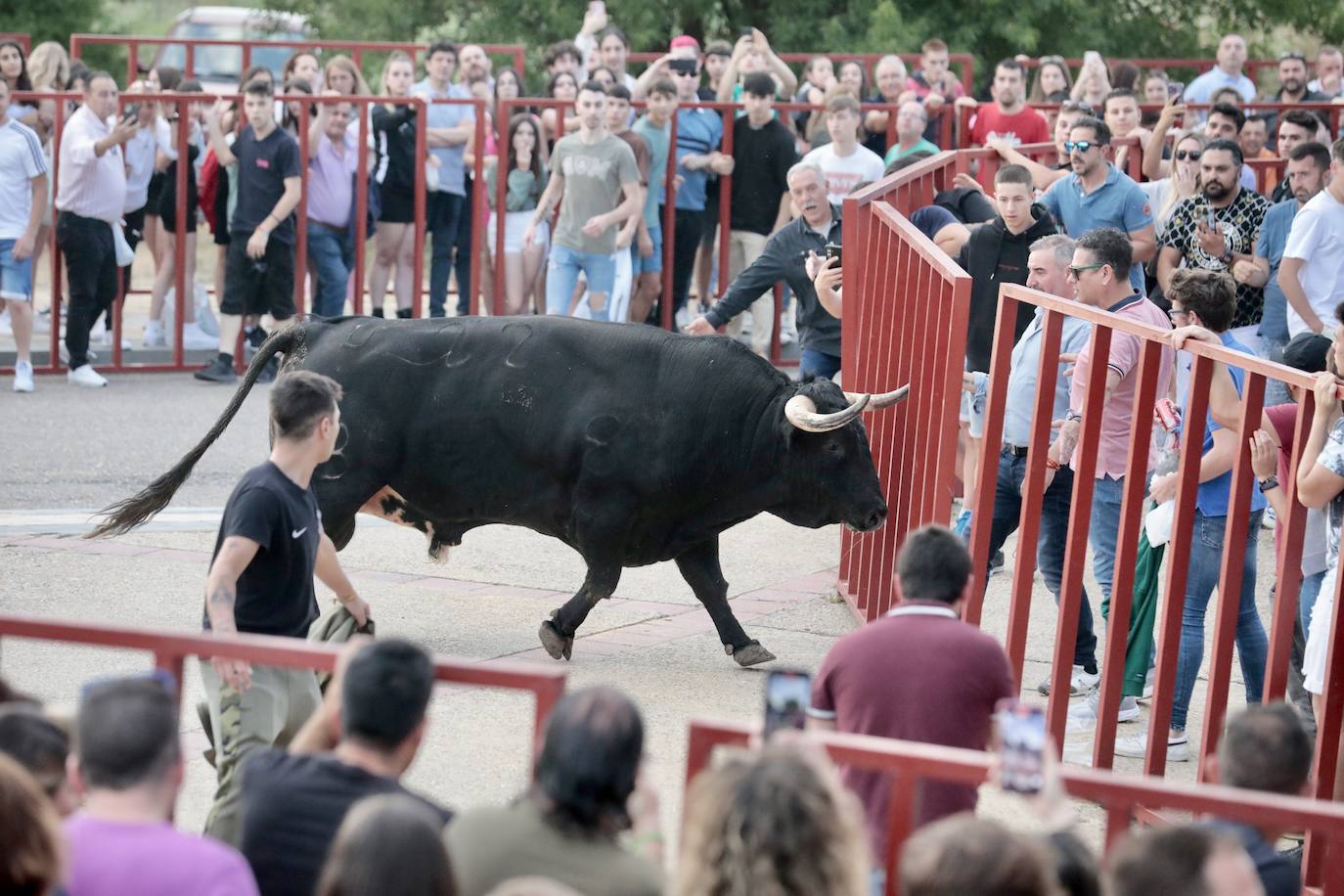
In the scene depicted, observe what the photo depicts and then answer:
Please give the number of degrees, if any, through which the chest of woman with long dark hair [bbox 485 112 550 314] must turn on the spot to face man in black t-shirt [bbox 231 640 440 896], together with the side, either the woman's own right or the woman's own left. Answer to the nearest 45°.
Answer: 0° — they already face them

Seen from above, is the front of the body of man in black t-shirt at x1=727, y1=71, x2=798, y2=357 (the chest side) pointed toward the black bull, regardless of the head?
yes

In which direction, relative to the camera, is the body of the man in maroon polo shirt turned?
away from the camera

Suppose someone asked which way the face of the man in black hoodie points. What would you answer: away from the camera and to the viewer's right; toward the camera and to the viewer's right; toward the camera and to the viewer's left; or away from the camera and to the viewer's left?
toward the camera and to the viewer's left

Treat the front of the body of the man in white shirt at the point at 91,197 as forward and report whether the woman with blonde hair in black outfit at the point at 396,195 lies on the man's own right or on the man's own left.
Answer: on the man's own left

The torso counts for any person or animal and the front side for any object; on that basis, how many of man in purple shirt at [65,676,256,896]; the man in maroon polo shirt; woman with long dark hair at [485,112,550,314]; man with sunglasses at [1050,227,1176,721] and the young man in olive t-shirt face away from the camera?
2

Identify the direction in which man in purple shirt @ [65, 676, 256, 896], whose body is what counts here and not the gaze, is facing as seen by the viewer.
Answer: away from the camera

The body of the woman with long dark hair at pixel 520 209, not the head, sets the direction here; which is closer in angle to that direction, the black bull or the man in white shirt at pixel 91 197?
the black bull

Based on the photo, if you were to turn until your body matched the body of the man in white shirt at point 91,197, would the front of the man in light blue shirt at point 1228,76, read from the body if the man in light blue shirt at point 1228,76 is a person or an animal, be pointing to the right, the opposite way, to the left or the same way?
to the right

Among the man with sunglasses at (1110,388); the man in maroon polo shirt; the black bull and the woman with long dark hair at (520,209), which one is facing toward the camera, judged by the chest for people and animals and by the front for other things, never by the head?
the woman with long dark hair

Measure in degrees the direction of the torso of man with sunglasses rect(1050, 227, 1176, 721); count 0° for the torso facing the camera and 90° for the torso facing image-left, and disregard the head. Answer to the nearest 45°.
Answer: approximately 90°

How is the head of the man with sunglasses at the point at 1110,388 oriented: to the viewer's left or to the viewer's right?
to the viewer's left
